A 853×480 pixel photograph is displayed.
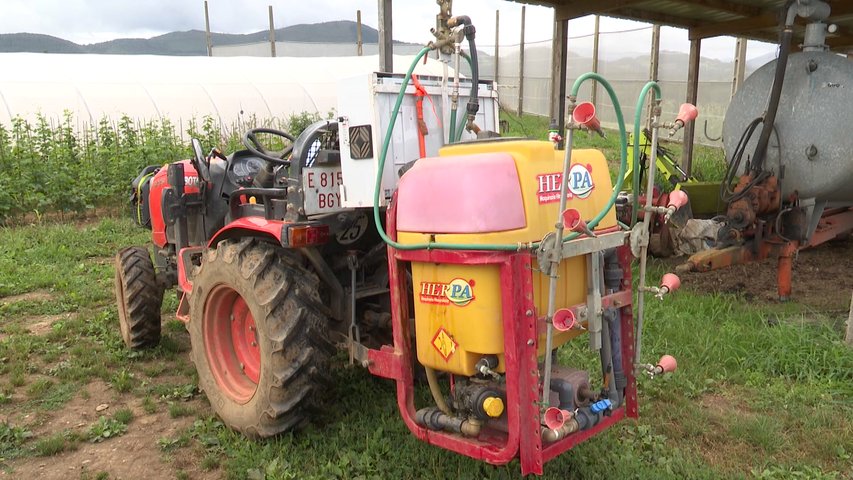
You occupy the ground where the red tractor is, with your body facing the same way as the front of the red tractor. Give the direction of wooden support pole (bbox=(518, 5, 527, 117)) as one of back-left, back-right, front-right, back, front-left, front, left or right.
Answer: front-right

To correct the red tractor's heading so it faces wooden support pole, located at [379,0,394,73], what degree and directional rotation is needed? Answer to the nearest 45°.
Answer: approximately 45° to its right

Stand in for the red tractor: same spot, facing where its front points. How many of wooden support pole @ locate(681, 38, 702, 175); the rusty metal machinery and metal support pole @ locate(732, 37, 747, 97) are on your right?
3

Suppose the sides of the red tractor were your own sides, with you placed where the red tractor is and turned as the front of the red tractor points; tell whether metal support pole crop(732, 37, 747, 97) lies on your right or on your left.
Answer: on your right

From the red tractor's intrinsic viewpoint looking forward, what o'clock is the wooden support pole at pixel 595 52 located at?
The wooden support pole is roughly at 2 o'clock from the red tractor.

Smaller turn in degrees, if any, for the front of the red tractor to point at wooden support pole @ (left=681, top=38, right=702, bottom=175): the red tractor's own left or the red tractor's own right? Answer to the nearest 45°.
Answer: approximately 90° to the red tractor's own right

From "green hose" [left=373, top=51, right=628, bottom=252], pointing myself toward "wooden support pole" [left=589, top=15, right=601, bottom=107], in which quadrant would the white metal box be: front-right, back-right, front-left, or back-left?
front-left

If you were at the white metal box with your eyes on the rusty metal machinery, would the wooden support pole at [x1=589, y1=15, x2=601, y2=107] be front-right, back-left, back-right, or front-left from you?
front-left

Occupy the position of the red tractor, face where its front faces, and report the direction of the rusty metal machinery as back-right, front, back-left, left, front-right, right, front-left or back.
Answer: right

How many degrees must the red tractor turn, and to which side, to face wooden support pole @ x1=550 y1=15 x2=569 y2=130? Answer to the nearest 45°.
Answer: approximately 45° to its right

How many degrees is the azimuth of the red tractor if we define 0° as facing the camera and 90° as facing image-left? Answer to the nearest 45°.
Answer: approximately 135°
